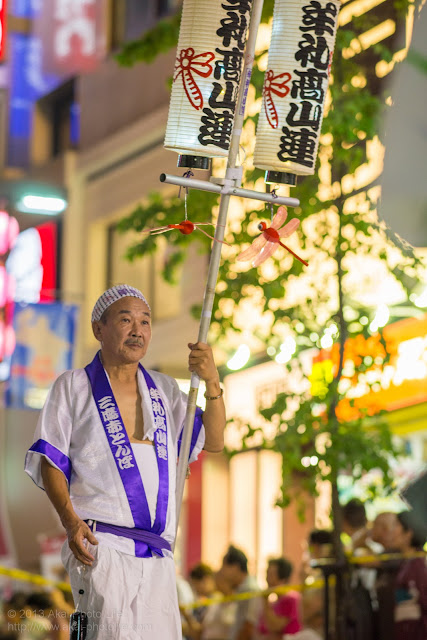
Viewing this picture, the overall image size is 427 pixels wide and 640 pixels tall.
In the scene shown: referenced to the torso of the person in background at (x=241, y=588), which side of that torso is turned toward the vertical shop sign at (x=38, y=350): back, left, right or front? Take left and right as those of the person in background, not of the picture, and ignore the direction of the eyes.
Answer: right

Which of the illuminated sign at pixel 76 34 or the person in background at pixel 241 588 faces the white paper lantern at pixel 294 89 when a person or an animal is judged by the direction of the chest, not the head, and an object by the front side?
the illuminated sign

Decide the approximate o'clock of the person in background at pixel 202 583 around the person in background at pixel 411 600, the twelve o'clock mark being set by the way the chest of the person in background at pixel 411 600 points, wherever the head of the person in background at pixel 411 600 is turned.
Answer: the person in background at pixel 202 583 is roughly at 2 o'clock from the person in background at pixel 411 600.

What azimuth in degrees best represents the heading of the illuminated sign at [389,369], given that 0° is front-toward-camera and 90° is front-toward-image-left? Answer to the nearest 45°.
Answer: approximately 45°
